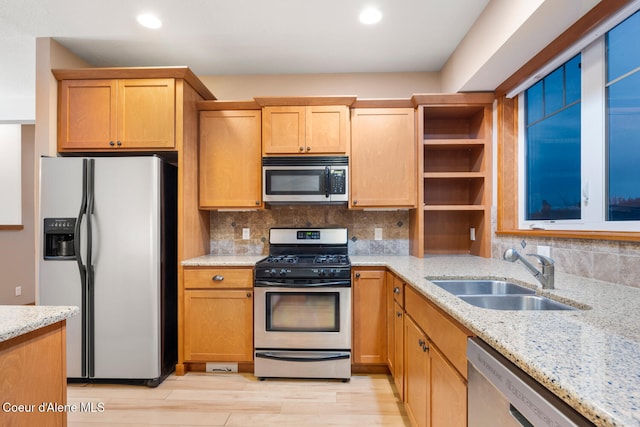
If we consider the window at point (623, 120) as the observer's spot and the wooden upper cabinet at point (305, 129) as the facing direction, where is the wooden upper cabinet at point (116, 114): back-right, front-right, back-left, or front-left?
front-left

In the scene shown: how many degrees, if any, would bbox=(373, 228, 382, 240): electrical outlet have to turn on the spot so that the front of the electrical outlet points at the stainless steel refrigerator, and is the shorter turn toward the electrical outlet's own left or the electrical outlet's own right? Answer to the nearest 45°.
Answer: approximately 45° to the electrical outlet's own right

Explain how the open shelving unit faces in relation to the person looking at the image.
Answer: facing the viewer

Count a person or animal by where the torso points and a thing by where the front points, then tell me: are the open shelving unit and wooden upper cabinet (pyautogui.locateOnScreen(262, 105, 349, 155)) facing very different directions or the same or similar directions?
same or similar directions

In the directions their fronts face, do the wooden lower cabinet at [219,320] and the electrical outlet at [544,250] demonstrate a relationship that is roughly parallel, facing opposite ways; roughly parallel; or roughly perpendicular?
roughly perpendicular

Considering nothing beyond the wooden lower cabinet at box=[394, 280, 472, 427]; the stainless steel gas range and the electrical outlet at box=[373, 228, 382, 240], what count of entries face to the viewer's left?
1

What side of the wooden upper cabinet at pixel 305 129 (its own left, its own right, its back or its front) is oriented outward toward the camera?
front

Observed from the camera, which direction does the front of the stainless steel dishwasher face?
facing the viewer and to the left of the viewer

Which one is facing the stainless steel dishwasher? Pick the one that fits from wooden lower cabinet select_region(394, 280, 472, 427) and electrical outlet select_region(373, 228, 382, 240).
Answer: the electrical outlet

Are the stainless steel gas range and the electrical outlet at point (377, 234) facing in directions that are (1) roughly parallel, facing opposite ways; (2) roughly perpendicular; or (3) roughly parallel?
roughly parallel

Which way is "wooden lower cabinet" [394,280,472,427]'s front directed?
to the viewer's left

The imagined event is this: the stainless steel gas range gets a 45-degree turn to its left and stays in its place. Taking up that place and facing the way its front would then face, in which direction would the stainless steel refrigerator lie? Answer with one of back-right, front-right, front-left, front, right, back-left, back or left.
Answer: back-right
